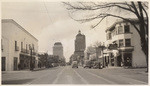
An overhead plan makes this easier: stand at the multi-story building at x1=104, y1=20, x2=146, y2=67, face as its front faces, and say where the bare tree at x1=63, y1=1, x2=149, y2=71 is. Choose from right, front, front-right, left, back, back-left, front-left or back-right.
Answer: front-left

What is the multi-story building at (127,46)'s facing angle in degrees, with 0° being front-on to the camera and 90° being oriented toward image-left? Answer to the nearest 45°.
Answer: approximately 45°
